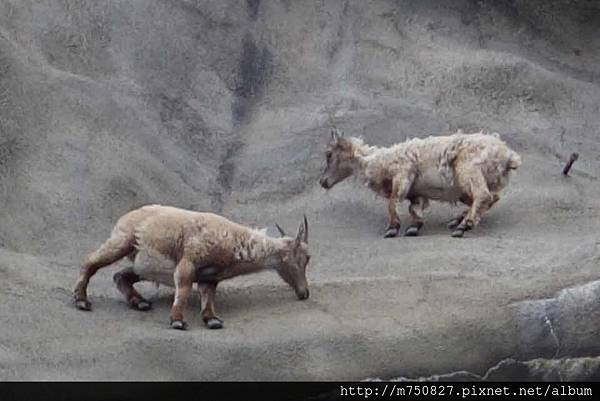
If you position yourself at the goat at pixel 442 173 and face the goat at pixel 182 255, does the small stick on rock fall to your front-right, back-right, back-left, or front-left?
back-left

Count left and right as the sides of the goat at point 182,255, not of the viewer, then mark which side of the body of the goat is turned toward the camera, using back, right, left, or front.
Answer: right

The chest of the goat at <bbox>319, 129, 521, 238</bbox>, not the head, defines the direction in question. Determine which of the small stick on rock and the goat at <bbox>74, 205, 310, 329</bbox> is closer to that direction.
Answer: the goat

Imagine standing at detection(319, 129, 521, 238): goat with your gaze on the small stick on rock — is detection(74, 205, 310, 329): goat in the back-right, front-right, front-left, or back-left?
back-right

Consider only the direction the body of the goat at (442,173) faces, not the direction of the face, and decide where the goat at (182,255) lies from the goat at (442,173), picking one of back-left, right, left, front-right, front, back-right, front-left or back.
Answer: front-left

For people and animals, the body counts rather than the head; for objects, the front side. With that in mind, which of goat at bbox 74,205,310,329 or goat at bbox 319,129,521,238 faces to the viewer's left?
goat at bbox 319,129,521,238

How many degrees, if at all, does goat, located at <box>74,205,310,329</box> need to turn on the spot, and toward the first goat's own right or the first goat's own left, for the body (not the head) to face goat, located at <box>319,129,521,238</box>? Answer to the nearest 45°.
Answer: approximately 45° to the first goat's own left

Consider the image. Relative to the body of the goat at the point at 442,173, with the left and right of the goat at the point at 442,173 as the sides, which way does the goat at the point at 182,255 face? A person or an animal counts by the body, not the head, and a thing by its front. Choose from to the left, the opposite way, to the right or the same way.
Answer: the opposite way

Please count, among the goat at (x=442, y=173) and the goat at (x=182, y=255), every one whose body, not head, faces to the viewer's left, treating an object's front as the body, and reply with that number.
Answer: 1

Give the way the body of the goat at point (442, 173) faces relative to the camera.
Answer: to the viewer's left

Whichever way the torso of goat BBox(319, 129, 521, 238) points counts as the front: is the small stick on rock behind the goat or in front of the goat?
behind

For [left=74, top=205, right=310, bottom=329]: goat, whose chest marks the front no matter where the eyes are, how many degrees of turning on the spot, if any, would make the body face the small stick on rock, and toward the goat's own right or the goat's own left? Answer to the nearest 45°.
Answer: approximately 45° to the goat's own left
